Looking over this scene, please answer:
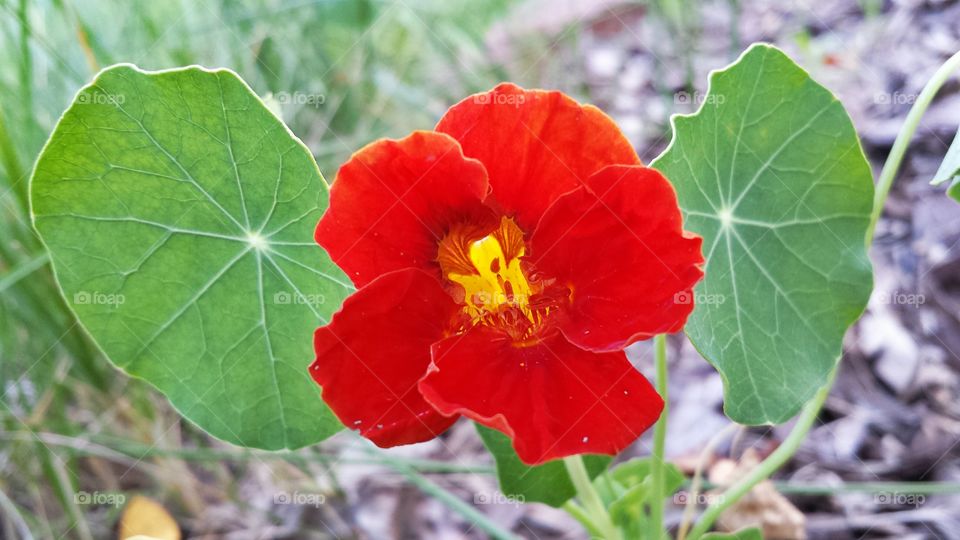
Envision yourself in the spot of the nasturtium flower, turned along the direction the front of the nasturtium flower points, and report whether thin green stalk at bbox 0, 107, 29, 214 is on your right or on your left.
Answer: on your right

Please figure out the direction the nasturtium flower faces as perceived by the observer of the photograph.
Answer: facing the viewer
